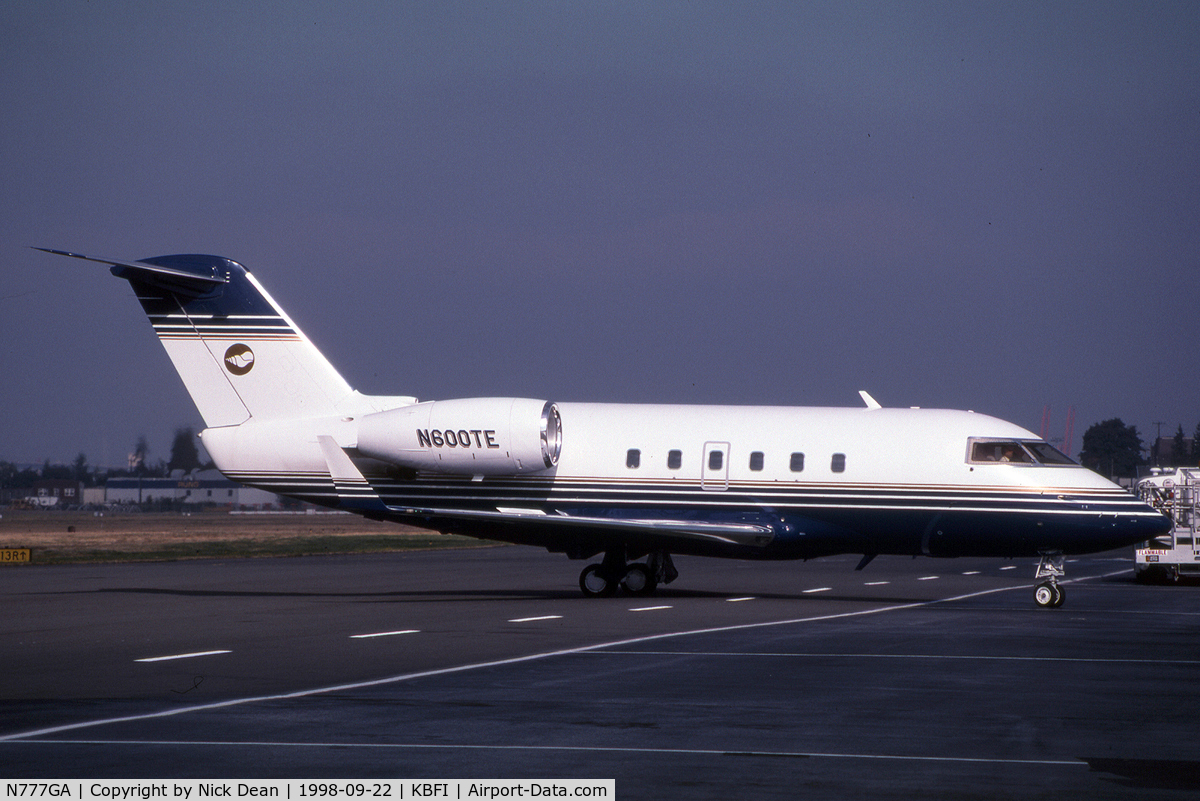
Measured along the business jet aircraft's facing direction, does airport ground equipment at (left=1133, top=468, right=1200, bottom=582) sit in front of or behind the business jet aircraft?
in front

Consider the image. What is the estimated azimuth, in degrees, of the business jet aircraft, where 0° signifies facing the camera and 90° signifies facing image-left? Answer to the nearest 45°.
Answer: approximately 270°
